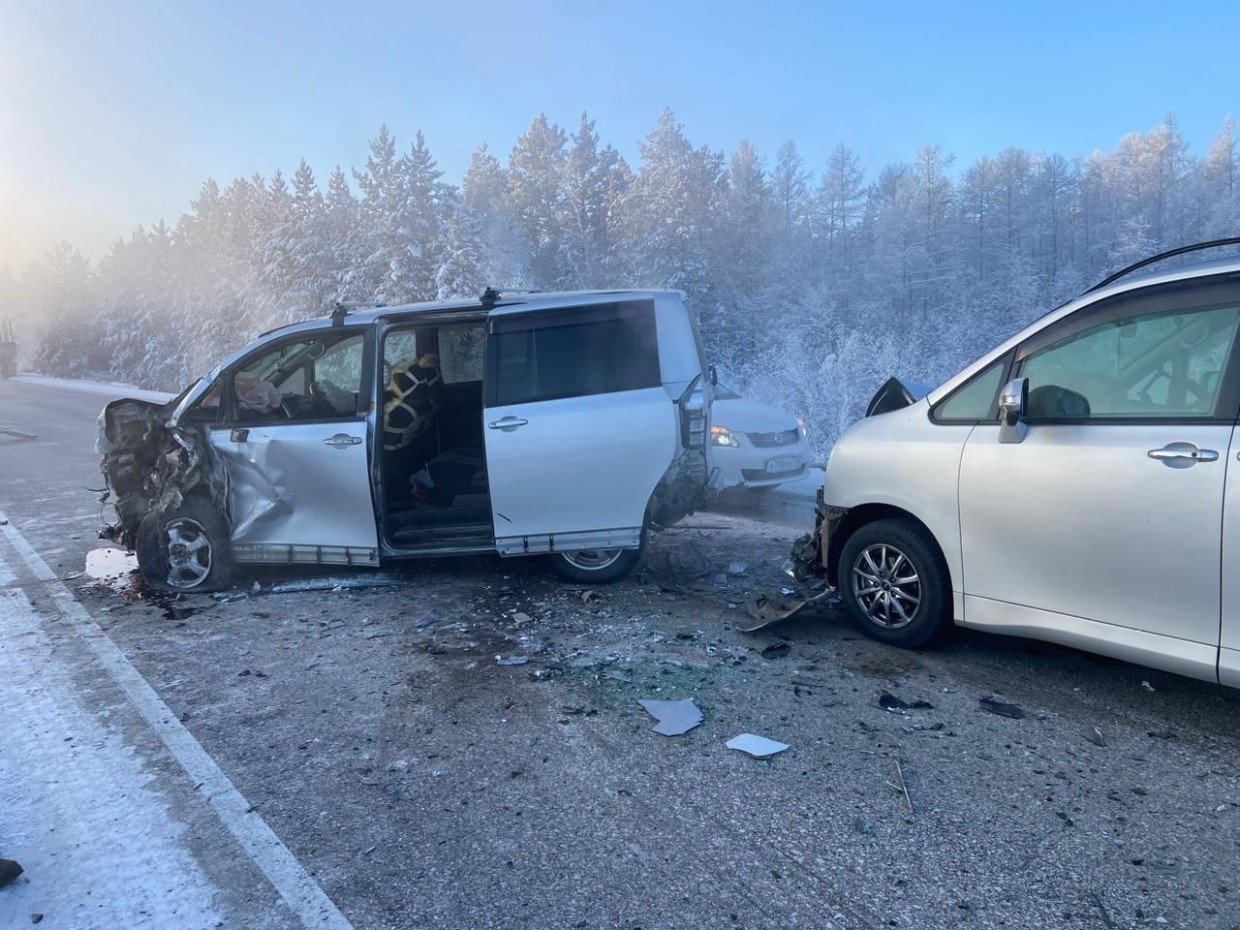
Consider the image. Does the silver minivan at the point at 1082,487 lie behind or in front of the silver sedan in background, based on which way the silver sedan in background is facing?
in front

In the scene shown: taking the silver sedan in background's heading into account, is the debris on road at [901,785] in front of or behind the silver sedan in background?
in front

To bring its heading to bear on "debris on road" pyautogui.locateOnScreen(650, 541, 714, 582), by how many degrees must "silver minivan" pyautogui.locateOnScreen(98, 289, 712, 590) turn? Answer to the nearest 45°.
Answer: approximately 180°

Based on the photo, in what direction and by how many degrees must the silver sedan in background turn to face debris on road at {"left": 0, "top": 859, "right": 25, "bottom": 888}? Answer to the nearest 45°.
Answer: approximately 45° to its right

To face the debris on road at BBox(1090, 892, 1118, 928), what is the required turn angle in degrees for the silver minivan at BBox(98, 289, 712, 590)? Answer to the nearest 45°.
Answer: approximately 135° to its left

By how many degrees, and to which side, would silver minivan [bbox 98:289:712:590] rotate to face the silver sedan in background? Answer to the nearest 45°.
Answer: approximately 135° to its right

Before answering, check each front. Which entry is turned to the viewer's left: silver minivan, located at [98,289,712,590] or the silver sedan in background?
the silver minivan

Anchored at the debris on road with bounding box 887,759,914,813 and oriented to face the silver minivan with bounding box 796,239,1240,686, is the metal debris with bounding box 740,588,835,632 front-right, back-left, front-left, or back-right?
front-left

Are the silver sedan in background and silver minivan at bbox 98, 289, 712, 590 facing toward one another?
no

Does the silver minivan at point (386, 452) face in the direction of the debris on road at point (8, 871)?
no

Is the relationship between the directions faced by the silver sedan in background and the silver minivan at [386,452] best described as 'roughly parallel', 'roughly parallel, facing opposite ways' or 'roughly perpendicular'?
roughly perpendicular

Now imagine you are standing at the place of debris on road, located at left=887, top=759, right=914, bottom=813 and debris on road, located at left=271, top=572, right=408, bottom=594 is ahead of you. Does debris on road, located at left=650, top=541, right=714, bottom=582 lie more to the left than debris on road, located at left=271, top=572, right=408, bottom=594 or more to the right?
right

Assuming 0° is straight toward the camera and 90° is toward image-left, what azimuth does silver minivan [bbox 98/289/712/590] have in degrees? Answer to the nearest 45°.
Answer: approximately 90°

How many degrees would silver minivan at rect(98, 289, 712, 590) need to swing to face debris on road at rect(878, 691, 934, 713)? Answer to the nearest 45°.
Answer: approximately 135° to its left

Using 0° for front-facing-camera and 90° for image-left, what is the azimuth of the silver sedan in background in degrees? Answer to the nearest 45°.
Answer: approximately 315°

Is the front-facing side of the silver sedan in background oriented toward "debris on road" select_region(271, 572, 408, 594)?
no

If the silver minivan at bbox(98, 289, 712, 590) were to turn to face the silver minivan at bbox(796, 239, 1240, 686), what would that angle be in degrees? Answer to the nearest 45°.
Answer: approximately 135° to its left

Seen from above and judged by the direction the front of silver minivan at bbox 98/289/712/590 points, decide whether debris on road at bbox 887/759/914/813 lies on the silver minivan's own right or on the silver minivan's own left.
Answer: on the silver minivan's own left

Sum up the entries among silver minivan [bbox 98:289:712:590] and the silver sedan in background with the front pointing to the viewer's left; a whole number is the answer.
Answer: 1
